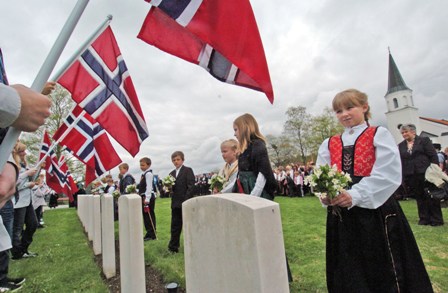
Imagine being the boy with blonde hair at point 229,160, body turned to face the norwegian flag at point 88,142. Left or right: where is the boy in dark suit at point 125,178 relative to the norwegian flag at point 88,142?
right

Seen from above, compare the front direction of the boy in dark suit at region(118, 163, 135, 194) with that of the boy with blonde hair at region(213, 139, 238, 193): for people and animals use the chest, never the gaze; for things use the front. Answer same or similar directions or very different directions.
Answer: same or similar directions

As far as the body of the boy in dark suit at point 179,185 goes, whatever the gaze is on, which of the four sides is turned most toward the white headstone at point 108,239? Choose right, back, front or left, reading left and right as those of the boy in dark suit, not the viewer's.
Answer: front

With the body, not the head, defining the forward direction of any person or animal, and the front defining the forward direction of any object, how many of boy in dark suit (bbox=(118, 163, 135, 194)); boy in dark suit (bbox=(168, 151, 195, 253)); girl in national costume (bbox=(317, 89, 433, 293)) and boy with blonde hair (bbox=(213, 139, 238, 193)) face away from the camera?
0

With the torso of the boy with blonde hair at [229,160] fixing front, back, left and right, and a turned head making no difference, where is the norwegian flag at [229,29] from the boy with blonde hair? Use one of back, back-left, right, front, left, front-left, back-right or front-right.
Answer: front-left

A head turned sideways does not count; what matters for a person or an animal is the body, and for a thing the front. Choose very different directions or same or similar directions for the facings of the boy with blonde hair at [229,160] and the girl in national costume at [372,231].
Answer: same or similar directions

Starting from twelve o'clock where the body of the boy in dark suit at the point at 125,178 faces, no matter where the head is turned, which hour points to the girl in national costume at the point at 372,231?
The girl in national costume is roughly at 10 o'clock from the boy in dark suit.

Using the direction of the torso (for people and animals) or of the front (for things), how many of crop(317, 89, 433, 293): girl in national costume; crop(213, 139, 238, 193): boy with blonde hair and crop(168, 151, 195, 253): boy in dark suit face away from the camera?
0

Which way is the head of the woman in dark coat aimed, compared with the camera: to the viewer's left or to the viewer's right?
to the viewer's left

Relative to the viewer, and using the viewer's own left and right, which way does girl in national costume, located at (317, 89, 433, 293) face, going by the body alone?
facing the viewer and to the left of the viewer

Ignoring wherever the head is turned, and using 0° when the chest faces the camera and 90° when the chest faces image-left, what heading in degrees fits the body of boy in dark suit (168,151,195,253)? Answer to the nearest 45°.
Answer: approximately 45°

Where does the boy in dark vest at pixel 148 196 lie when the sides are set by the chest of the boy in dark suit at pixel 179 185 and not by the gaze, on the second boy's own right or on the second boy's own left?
on the second boy's own right

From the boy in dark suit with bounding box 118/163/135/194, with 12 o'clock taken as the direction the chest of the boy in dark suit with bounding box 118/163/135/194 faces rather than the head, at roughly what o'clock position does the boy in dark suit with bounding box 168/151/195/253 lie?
the boy in dark suit with bounding box 168/151/195/253 is roughly at 10 o'clock from the boy in dark suit with bounding box 118/163/135/194.
